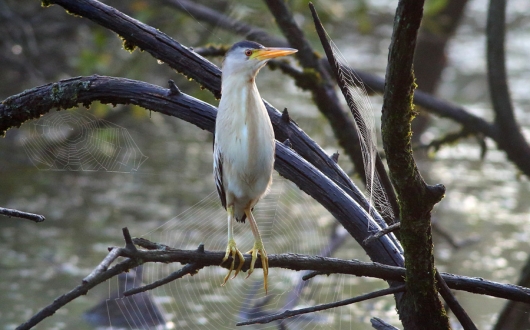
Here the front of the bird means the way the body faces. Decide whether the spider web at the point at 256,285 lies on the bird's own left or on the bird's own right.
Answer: on the bird's own left

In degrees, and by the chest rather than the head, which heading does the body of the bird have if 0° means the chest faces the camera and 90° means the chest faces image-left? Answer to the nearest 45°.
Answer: approximately 315°

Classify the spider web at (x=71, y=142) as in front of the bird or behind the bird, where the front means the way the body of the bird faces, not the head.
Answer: behind
